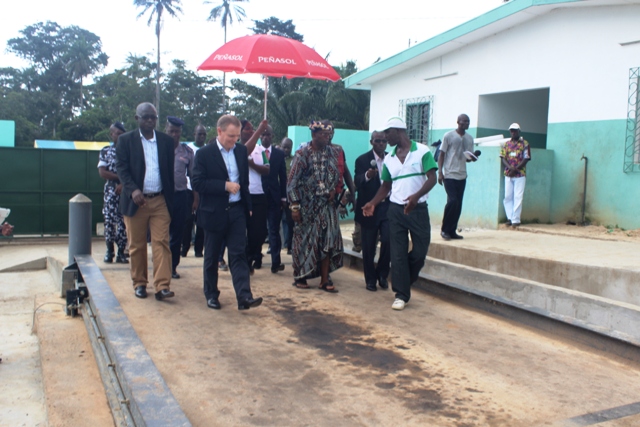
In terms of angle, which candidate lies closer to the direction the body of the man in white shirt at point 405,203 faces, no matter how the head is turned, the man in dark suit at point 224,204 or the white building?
the man in dark suit

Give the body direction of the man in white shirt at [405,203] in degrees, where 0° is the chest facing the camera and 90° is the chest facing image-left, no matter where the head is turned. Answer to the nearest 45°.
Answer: approximately 45°

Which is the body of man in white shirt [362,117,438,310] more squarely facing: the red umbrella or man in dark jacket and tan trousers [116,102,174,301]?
the man in dark jacket and tan trousers

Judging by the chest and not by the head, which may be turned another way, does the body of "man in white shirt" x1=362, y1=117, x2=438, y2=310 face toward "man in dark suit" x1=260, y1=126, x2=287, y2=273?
no

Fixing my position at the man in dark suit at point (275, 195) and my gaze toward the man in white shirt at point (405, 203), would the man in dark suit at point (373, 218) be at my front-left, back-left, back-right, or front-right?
front-left

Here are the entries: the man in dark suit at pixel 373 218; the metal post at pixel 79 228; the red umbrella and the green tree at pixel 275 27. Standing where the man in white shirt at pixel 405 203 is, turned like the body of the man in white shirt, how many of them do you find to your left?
0

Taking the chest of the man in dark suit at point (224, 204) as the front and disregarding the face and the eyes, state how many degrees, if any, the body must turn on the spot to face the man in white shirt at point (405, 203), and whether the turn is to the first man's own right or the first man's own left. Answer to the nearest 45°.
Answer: approximately 45° to the first man's own left

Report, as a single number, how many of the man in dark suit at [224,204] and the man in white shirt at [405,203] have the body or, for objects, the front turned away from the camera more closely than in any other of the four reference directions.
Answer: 0

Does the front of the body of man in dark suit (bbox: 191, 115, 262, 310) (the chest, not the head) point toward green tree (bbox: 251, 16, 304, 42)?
no

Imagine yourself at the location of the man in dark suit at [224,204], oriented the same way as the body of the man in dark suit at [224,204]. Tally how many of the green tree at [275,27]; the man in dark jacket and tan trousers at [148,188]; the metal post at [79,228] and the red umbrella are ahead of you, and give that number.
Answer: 0

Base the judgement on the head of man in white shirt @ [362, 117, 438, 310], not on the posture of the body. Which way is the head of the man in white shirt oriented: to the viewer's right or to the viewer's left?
to the viewer's left

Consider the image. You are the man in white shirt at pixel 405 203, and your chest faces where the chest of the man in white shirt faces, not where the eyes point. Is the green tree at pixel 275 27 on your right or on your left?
on your right

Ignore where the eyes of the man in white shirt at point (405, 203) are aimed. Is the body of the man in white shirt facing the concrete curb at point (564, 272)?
no

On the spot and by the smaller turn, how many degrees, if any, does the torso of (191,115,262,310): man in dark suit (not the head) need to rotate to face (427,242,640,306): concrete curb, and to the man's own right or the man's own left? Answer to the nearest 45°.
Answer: approximately 45° to the man's own left

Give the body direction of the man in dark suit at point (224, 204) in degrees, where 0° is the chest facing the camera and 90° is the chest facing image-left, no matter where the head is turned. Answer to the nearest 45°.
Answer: approximately 315°

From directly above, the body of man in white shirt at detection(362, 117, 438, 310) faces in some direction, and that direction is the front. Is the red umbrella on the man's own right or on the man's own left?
on the man's own right

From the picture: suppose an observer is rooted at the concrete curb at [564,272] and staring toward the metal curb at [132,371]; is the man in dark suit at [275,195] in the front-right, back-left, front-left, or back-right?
front-right
